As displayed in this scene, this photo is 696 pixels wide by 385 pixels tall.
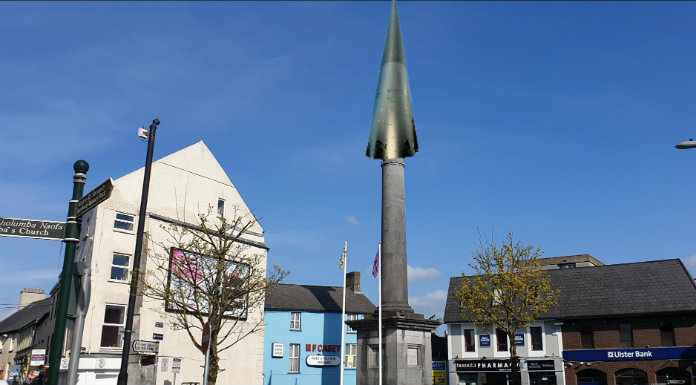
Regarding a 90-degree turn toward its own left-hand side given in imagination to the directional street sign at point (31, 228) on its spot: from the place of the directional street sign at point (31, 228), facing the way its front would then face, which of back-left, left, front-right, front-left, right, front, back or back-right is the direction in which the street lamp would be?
front

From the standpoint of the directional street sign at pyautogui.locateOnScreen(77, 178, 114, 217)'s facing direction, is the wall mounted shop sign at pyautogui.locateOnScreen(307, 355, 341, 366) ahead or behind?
behind

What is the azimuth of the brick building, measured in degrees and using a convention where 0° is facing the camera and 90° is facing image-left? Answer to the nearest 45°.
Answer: approximately 0°

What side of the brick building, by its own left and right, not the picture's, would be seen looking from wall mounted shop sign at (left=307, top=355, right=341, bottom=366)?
right

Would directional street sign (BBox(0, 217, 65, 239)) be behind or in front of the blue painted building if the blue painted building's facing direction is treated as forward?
in front

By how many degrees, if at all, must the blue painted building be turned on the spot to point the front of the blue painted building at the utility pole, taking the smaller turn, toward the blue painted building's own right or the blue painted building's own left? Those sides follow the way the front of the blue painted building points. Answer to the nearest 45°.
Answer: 0° — it already faces it

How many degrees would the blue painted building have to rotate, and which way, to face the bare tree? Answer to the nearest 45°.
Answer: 0° — it already faces it

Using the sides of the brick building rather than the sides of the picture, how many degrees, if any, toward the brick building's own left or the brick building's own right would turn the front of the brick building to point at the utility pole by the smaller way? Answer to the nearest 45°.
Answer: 0° — it already faces it

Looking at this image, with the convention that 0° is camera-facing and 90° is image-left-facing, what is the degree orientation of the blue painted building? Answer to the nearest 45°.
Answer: approximately 0°
